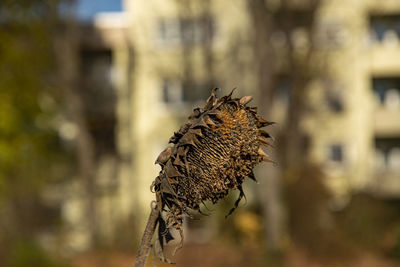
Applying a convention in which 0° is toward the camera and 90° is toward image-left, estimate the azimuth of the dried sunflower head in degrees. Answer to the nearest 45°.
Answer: approximately 315°

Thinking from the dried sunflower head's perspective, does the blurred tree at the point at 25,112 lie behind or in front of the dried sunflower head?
behind
